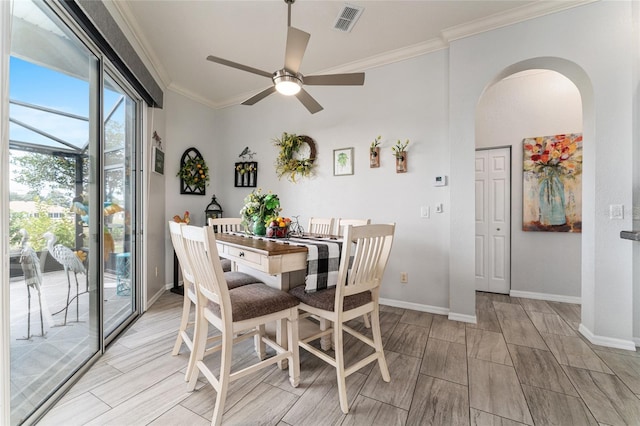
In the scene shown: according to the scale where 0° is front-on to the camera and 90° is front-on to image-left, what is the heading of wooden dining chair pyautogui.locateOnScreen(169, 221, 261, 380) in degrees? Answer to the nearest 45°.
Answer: approximately 225°

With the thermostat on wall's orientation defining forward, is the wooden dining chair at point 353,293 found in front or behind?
in front

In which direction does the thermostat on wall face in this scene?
toward the camera

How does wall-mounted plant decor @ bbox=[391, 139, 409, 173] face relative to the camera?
toward the camera

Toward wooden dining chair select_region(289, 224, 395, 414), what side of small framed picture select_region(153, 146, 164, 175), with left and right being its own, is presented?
front

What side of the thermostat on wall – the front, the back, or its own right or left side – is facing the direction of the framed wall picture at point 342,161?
right

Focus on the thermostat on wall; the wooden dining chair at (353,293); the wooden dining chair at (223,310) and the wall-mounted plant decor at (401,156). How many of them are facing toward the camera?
2

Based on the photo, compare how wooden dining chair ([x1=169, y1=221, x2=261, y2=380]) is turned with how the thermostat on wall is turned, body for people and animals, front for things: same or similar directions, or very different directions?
very different directions

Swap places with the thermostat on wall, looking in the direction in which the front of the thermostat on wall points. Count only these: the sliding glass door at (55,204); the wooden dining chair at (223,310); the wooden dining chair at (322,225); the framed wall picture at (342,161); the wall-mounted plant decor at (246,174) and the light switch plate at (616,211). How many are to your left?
1

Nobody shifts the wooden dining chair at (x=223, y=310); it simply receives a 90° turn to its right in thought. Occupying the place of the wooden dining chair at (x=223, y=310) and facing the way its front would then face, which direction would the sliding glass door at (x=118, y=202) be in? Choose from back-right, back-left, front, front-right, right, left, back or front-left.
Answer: back

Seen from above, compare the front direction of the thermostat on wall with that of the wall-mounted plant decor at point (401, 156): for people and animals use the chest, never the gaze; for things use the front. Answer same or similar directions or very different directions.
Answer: same or similar directions

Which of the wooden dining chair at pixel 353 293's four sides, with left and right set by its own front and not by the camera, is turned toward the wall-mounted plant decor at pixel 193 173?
front

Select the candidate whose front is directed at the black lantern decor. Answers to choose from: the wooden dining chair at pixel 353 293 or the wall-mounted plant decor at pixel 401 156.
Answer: the wooden dining chair

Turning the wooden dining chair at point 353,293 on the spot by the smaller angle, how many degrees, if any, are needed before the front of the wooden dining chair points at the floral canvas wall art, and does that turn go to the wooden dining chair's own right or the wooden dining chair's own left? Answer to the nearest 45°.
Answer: approximately 90° to the wooden dining chair's own right

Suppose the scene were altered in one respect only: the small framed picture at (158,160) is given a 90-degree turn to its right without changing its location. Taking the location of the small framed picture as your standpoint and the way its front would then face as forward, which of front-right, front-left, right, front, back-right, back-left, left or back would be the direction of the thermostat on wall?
left
